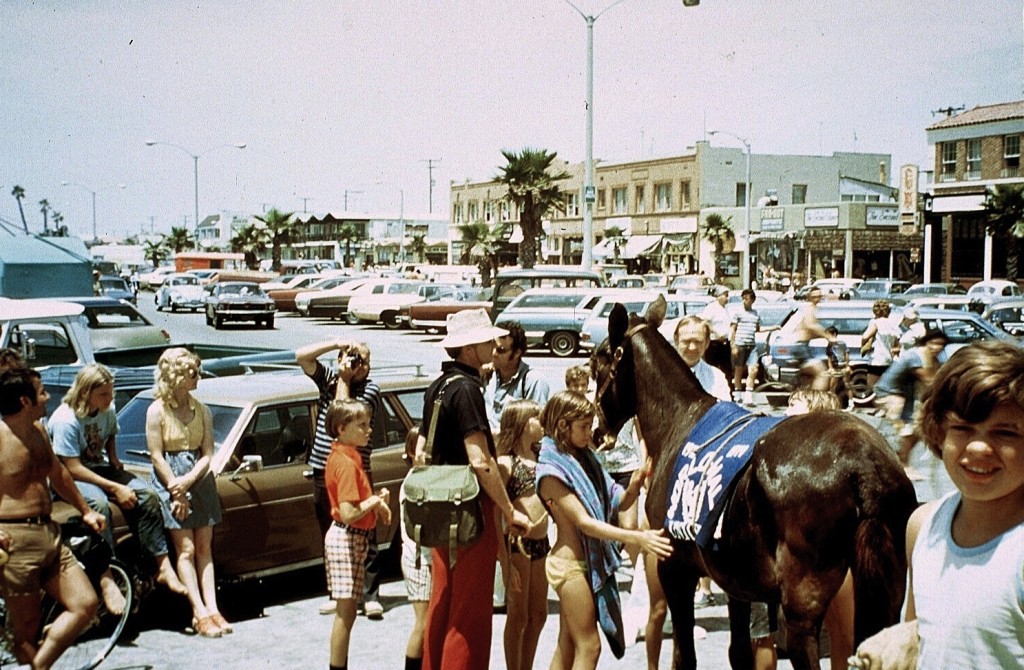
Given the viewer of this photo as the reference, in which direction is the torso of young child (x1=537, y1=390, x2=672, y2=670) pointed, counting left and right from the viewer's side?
facing to the right of the viewer

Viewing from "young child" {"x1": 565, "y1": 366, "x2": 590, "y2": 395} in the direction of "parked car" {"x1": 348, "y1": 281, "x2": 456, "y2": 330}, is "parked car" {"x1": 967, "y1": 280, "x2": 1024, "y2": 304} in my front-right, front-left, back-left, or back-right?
front-right

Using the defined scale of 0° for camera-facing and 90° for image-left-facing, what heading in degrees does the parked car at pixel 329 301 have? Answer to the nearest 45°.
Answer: approximately 45°

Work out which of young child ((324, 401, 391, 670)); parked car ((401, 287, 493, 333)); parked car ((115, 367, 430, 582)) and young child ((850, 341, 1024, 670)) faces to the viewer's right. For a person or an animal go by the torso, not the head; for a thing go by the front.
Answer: young child ((324, 401, 391, 670))

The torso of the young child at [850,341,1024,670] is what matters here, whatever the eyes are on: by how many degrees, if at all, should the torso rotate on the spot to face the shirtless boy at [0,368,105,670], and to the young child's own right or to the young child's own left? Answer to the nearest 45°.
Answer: approximately 90° to the young child's own right

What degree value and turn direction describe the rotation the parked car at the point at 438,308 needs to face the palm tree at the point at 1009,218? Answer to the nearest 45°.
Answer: approximately 135° to its left

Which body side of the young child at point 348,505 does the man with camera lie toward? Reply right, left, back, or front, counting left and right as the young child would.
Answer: left

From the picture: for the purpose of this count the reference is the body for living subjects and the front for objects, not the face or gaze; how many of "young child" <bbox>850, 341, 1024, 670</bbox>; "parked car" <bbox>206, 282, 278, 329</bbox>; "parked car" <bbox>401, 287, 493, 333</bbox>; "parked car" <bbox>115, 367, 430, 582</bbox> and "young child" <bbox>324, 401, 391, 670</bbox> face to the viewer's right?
1

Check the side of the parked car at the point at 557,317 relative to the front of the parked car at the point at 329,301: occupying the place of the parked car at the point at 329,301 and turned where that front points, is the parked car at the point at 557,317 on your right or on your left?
on your left

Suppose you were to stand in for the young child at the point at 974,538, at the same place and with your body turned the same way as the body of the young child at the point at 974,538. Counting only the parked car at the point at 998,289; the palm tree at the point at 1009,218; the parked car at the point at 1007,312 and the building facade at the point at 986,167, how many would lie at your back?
4

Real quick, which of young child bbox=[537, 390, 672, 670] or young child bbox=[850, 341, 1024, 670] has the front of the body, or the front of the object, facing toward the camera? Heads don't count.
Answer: young child bbox=[850, 341, 1024, 670]

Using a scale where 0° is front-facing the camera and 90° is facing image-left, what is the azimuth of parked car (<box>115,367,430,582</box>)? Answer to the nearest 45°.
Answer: approximately 45°

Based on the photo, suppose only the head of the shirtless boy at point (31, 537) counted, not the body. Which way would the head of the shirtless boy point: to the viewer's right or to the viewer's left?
to the viewer's right

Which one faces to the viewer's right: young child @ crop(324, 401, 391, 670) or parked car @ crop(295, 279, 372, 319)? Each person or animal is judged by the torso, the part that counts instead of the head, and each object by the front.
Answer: the young child

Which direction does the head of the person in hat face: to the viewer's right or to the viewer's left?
to the viewer's right

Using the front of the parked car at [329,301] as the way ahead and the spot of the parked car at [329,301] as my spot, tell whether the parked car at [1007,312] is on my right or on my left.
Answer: on my left

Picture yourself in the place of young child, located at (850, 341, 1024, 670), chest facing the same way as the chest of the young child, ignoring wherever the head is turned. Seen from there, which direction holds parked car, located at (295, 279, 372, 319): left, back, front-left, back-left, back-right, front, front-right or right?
back-right

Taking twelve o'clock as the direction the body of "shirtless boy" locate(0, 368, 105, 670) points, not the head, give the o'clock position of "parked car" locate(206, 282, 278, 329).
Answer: The parked car is roughly at 8 o'clock from the shirtless boy.
